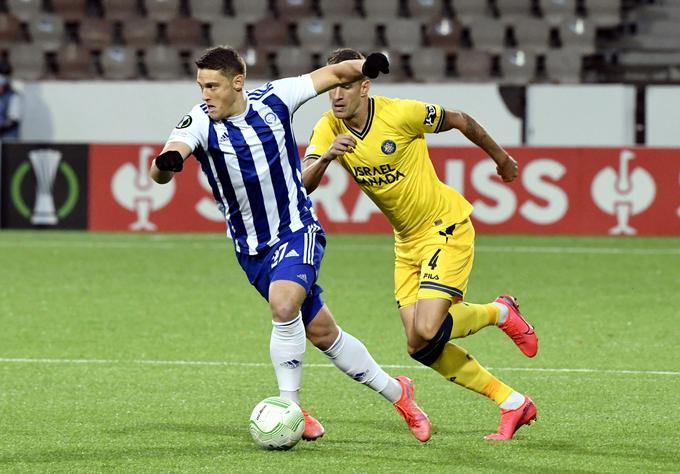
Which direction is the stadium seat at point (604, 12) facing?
toward the camera

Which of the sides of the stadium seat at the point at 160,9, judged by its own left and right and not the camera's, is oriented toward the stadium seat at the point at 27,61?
right

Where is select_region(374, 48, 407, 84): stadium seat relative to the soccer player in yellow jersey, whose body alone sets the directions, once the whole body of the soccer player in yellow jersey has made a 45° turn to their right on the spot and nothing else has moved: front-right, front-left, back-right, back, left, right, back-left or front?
right

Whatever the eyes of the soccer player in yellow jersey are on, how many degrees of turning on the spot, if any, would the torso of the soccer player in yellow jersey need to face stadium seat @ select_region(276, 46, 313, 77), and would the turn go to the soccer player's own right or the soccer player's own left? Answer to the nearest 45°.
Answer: approximately 135° to the soccer player's own right

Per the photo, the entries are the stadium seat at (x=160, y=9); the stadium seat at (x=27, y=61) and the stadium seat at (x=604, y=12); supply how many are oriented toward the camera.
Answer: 3

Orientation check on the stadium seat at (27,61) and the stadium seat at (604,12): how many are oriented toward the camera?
2

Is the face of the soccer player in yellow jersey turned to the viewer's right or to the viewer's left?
to the viewer's left

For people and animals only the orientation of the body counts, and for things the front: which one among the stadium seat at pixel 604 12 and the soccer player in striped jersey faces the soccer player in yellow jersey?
the stadium seat

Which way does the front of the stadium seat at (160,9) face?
toward the camera

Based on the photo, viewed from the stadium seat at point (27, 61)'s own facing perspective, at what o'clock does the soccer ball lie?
The soccer ball is roughly at 12 o'clock from the stadium seat.

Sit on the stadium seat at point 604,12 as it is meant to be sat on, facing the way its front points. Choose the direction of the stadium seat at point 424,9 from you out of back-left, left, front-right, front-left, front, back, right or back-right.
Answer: right

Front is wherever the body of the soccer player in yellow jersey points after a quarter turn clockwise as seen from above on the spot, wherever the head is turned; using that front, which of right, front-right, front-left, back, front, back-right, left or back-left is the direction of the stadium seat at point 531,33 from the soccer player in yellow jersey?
front-right

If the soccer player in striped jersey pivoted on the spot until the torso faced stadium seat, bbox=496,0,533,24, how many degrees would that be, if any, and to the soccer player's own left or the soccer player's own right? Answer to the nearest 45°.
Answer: approximately 135° to the soccer player's own right

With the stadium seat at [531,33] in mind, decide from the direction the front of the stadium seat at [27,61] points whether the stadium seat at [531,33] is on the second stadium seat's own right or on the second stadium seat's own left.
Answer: on the second stadium seat's own left

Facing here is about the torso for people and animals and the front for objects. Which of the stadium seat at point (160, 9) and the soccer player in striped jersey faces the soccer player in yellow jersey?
the stadium seat
